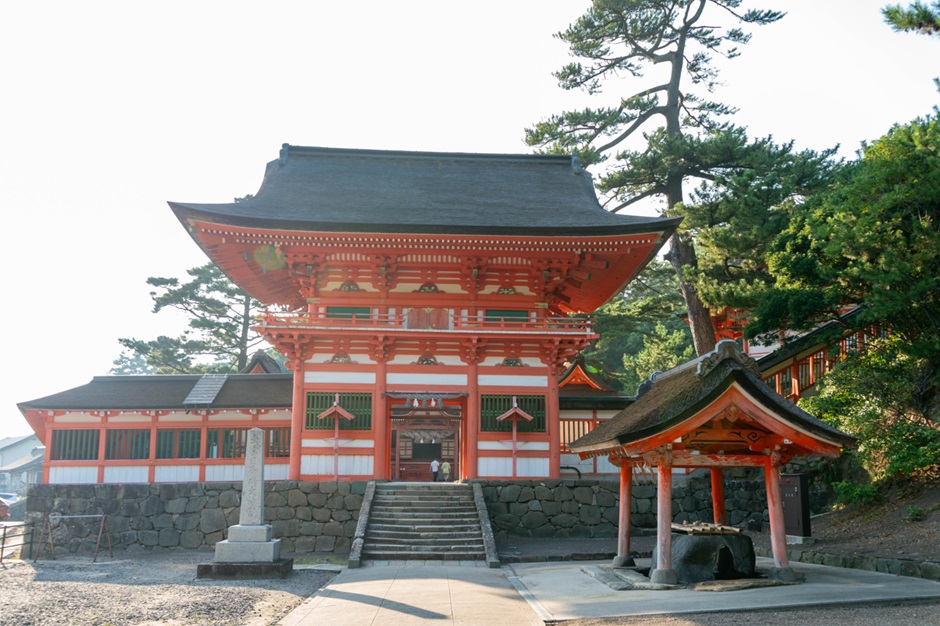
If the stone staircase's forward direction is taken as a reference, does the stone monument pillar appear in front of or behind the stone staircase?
in front

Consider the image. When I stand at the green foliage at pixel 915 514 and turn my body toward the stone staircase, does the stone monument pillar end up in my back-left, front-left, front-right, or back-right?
front-left

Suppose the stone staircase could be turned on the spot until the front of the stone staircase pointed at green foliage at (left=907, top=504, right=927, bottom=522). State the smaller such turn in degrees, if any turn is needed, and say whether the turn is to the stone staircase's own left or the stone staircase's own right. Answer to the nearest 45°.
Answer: approximately 90° to the stone staircase's own left

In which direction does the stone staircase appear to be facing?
toward the camera

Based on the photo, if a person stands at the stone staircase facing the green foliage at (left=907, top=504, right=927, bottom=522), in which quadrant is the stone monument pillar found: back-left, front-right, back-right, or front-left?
back-right
